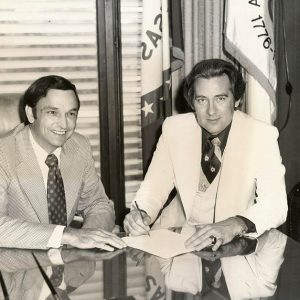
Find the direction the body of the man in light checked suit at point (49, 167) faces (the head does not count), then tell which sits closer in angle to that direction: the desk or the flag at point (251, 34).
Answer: the desk

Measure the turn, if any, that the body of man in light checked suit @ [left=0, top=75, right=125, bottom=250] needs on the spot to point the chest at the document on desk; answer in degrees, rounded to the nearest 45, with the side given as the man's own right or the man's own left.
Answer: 0° — they already face it

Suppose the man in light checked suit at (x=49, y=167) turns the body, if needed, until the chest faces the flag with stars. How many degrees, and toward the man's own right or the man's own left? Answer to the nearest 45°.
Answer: approximately 90° to the man's own left

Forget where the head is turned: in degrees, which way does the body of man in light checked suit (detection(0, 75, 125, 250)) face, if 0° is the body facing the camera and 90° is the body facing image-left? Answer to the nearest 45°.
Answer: approximately 315°

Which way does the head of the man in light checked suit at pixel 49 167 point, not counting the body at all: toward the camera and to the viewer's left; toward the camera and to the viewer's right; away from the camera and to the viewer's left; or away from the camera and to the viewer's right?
toward the camera and to the viewer's right

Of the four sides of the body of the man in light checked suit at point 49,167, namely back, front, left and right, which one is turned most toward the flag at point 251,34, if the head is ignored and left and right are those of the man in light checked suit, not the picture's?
left
